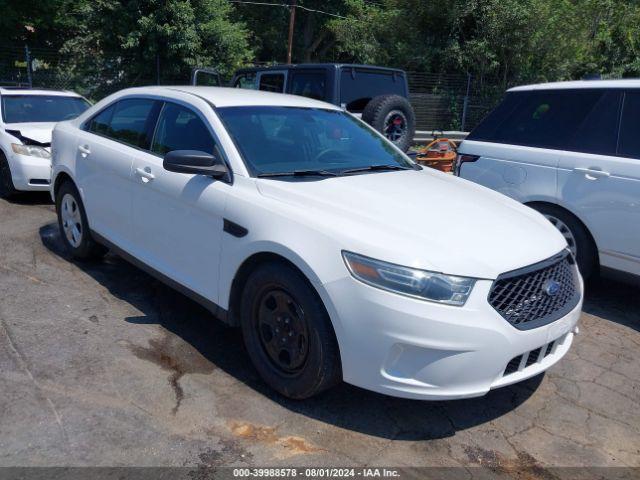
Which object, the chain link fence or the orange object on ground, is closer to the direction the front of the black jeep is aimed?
the chain link fence

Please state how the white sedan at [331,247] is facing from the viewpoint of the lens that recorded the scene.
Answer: facing the viewer and to the right of the viewer

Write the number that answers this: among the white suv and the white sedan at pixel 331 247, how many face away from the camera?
0

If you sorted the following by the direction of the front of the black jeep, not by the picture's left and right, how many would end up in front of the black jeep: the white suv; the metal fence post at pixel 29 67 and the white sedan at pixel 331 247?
1

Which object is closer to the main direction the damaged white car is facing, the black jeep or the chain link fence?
the black jeep

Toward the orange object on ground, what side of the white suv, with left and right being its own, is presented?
back

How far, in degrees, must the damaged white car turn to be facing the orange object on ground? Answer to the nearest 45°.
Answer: approximately 45° to its left

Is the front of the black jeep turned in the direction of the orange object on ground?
no

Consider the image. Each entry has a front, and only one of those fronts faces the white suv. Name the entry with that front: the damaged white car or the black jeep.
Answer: the damaged white car

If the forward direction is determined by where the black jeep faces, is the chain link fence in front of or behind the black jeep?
in front

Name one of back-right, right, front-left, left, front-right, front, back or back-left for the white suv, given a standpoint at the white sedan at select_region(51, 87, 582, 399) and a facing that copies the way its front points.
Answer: left

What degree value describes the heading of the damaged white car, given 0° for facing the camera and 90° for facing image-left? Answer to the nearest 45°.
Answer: approximately 315°

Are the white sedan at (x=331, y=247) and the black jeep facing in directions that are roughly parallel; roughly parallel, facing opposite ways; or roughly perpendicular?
roughly parallel, facing opposite ways

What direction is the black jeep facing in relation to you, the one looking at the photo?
facing away from the viewer and to the left of the viewer

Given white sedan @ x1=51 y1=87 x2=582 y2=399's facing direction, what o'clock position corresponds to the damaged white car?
The damaged white car is roughly at 6 o'clock from the white sedan.

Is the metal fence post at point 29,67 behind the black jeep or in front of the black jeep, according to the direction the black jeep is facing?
in front

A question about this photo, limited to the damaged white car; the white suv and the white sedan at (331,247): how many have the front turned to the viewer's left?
0

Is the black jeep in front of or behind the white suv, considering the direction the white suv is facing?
behind

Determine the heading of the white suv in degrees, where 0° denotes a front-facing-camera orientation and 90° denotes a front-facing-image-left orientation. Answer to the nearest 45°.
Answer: approximately 315°
